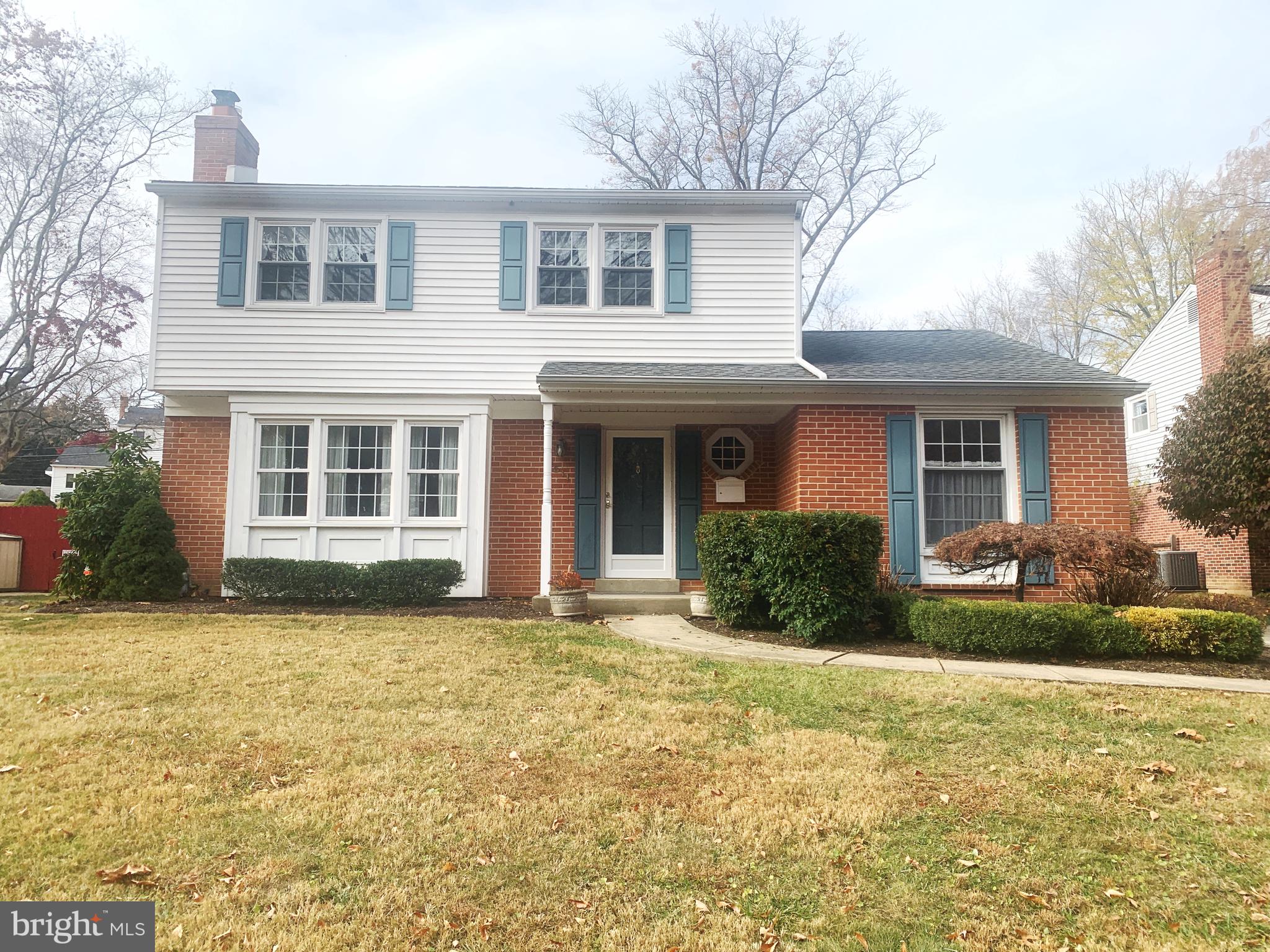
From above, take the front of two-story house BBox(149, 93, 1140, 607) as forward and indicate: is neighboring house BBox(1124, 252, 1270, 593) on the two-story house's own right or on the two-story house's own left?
on the two-story house's own left

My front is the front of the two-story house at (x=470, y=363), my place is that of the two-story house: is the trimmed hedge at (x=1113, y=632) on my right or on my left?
on my left

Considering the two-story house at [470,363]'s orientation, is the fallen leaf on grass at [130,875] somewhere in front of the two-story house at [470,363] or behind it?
in front

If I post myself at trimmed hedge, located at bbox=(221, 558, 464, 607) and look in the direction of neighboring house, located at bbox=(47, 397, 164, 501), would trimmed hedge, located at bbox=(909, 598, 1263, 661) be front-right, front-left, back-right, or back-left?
back-right

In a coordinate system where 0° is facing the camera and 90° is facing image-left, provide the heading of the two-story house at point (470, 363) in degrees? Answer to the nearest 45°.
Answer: approximately 0°

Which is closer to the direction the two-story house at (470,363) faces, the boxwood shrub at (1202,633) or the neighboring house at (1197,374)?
the boxwood shrub

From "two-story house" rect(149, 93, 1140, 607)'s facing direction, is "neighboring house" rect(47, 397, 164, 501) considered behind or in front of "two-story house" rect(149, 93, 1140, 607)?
behind

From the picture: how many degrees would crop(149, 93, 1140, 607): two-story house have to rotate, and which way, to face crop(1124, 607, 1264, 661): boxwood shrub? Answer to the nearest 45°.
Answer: approximately 45° to its left

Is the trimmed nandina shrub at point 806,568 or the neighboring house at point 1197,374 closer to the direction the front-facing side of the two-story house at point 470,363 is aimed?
the trimmed nandina shrub

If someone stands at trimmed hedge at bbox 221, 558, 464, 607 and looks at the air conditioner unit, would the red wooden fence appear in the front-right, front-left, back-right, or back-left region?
back-left
